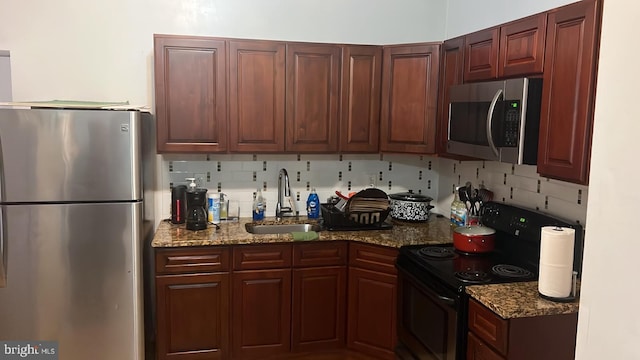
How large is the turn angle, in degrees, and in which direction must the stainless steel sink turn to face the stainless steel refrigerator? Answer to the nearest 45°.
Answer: approximately 45° to its right

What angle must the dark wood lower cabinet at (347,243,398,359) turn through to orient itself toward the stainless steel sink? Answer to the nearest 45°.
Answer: approximately 90° to its right

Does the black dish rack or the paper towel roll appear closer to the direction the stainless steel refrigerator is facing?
the paper towel roll

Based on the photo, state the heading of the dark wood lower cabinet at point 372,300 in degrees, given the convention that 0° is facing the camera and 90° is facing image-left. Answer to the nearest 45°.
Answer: approximately 45°

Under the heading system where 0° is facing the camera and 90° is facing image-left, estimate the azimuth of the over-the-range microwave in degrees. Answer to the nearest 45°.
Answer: approximately 45°

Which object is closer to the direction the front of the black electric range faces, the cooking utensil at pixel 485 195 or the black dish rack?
the black dish rack

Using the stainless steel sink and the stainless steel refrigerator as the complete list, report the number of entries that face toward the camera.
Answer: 2

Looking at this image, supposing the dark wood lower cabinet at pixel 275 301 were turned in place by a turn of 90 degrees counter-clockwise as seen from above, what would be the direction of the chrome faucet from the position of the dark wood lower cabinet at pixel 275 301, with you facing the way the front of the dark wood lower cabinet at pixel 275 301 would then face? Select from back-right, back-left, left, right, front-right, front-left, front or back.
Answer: left

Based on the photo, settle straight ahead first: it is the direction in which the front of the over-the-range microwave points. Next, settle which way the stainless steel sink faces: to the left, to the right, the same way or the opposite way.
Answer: to the left

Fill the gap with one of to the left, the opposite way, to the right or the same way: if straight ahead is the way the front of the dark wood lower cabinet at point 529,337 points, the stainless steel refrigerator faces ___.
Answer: to the left

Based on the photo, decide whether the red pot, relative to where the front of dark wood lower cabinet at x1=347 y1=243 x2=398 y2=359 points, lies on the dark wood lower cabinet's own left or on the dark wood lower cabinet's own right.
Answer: on the dark wood lower cabinet's own left

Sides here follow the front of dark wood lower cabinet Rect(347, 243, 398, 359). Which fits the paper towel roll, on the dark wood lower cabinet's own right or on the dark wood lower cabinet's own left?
on the dark wood lower cabinet's own left

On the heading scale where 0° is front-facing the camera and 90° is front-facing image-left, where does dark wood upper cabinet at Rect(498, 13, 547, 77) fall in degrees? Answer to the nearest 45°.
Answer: approximately 45°
